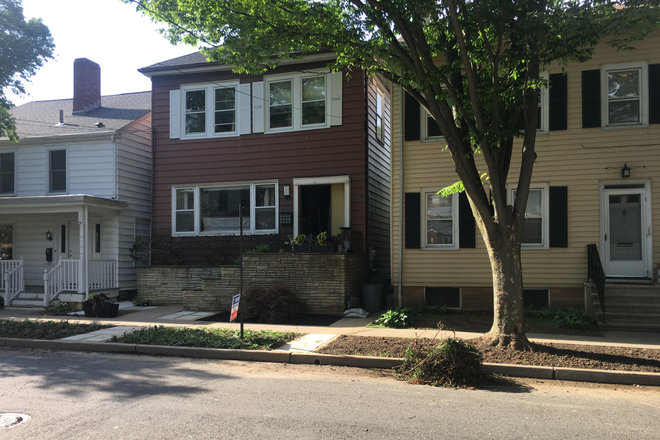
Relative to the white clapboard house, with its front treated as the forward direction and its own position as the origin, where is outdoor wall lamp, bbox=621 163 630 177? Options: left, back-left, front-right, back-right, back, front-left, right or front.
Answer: left

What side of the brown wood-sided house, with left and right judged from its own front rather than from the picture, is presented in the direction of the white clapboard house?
right

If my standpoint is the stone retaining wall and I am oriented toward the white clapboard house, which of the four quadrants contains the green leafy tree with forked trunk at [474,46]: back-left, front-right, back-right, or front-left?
back-left

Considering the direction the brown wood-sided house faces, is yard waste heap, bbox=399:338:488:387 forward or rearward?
forward

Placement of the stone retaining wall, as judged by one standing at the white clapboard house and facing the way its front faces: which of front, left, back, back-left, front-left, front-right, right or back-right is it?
left

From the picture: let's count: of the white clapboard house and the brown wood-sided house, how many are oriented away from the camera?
0

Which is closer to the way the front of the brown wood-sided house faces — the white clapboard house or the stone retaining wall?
the stone retaining wall

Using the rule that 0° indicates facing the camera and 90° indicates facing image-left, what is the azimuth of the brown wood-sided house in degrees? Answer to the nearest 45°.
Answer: approximately 0°

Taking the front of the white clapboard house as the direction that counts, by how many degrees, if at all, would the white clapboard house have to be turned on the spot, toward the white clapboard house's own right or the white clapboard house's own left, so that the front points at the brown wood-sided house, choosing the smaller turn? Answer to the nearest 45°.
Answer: approximately 90° to the white clapboard house's own left

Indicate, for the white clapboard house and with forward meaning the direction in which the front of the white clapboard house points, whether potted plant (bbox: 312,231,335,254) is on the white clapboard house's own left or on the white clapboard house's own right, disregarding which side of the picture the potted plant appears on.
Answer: on the white clapboard house's own left

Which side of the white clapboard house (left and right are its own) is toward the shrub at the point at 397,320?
left

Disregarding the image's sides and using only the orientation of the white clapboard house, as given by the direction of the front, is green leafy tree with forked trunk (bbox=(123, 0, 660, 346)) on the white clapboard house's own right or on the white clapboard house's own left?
on the white clapboard house's own left
